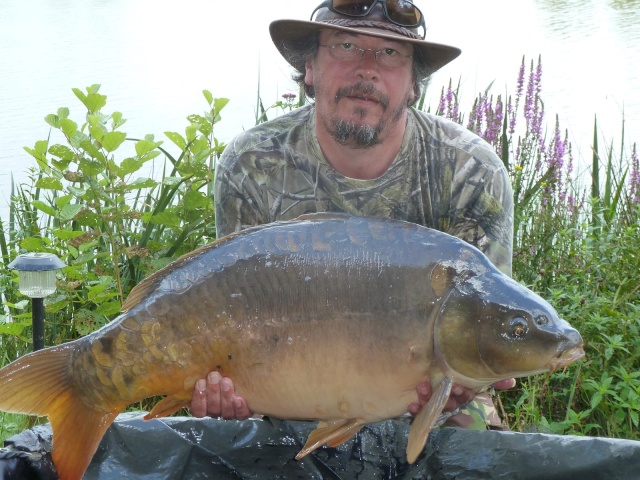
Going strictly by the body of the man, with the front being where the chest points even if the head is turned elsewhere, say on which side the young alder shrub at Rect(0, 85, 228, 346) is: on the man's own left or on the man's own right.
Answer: on the man's own right

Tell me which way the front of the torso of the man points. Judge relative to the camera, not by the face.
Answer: toward the camera

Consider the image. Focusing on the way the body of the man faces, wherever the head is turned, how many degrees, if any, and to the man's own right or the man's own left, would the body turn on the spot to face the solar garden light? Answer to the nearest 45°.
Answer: approximately 90° to the man's own right

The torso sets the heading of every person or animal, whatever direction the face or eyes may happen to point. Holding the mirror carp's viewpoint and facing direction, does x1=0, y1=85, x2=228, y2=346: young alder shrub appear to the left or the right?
on its left

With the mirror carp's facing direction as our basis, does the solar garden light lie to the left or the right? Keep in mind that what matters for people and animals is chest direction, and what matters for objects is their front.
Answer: on its left

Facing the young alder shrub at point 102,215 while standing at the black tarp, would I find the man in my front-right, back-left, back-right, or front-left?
front-right

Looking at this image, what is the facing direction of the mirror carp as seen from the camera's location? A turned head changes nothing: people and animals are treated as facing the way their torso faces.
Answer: facing to the right of the viewer
